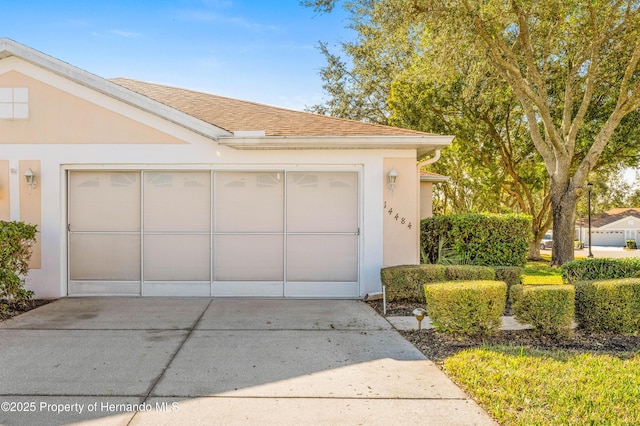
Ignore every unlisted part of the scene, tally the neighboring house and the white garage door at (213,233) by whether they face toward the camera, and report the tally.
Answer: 2

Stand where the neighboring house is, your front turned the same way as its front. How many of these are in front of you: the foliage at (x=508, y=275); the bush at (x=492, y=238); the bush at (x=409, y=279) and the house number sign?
4

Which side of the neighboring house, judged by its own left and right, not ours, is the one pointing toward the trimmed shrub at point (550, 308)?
front

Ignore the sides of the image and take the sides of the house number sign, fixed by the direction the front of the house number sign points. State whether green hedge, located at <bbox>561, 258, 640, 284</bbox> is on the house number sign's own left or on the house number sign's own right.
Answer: on the house number sign's own left

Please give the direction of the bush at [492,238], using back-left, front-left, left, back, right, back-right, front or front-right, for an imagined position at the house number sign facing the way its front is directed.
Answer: back-left

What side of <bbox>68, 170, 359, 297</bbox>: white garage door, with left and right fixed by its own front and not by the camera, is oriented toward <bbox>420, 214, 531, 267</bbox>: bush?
left

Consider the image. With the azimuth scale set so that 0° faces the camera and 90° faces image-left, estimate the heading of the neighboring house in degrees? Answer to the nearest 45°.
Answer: approximately 0°

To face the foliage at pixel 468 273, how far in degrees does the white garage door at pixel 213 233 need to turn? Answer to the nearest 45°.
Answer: approximately 45° to its left

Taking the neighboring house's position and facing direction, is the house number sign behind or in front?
in front

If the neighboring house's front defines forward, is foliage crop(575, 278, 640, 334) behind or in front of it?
in front

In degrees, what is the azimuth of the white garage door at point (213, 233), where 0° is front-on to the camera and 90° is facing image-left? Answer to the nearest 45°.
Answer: approximately 0°
